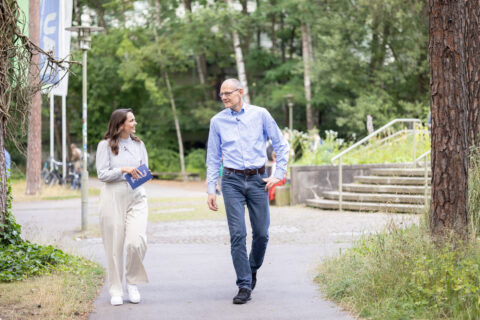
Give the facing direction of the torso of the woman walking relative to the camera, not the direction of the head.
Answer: toward the camera

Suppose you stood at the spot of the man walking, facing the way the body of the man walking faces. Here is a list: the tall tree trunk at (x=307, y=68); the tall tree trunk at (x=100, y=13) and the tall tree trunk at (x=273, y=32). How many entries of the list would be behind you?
3

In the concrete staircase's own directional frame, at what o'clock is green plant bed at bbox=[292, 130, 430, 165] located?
The green plant bed is roughly at 6 o'clock from the concrete staircase.

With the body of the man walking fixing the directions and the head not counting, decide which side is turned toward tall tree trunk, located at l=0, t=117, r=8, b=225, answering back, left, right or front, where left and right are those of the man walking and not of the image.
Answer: right

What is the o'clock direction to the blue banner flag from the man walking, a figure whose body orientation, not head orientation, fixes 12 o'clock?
The blue banner flag is roughly at 5 o'clock from the man walking.

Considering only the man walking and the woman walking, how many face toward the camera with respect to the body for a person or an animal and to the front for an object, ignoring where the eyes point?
2

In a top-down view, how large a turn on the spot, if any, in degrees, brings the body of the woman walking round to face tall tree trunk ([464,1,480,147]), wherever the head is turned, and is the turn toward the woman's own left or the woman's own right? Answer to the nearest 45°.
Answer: approximately 90° to the woman's own left

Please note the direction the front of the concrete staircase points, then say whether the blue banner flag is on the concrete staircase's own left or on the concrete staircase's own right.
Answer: on the concrete staircase's own right

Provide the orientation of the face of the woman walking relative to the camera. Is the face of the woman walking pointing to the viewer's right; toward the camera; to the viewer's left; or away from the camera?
to the viewer's right

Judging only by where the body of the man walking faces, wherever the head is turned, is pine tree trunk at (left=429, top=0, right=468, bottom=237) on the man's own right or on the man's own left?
on the man's own left
